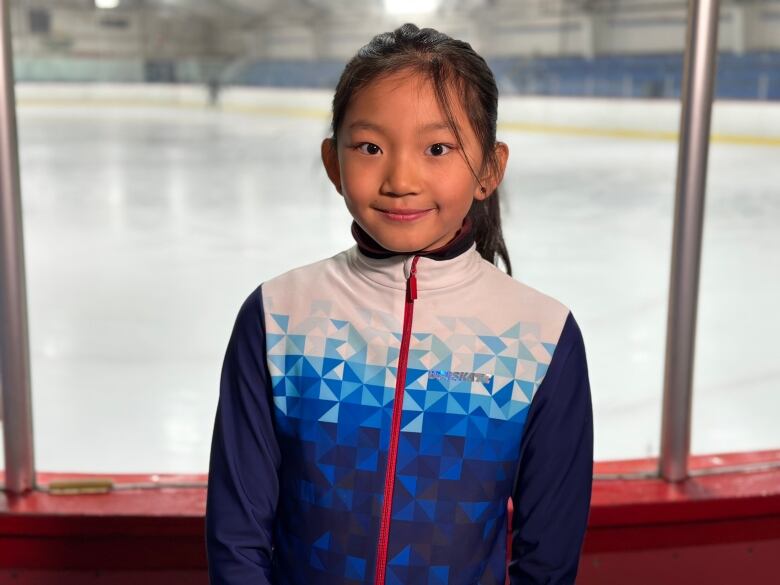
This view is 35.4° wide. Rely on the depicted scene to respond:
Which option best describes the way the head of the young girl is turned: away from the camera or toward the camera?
toward the camera

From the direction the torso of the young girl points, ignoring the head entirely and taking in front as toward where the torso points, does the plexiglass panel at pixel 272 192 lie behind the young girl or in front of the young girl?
behind

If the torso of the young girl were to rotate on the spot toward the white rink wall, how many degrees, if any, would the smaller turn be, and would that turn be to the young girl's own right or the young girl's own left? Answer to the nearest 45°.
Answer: approximately 180°

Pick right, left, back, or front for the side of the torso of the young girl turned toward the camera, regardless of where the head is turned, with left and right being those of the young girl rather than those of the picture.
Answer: front

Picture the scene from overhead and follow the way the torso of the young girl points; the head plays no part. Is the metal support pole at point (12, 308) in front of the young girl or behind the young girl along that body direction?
behind

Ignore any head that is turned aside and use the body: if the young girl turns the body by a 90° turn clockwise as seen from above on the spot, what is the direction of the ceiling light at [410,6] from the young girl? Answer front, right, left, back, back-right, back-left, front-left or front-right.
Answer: right

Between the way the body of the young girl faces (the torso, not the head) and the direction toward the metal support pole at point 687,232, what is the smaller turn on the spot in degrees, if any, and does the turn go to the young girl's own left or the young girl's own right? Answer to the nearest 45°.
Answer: approximately 135° to the young girl's own left
